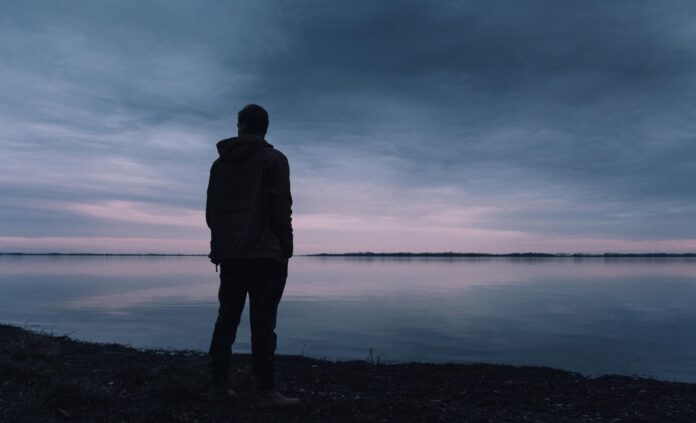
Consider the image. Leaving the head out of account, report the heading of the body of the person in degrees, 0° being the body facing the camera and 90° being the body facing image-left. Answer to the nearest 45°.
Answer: approximately 225°

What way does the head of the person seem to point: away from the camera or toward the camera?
away from the camera
